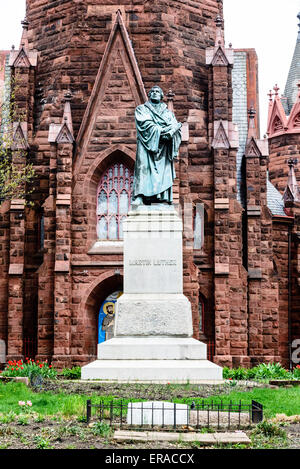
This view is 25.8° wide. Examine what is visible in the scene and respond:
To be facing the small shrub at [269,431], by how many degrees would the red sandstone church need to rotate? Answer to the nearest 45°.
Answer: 0° — it already faces it

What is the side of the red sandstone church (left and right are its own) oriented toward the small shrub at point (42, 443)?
front

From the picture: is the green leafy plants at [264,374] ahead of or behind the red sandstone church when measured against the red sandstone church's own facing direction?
ahead

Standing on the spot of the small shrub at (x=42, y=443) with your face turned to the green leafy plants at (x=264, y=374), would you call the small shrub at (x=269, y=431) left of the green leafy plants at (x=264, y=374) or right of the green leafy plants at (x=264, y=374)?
right

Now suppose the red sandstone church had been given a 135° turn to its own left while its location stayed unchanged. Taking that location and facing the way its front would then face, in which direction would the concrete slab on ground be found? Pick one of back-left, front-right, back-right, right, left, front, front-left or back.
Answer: back-right

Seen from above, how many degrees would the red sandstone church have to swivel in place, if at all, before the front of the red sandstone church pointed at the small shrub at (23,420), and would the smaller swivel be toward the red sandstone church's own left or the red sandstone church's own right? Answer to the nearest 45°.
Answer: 0° — it already faces it

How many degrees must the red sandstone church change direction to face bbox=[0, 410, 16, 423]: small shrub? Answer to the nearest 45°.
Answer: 0° — it already faces it

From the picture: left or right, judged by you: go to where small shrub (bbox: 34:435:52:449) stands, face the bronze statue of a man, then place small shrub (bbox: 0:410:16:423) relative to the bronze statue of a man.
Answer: left

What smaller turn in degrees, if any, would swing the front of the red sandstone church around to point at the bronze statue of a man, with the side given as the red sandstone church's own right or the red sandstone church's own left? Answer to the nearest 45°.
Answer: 0° — it already faces it

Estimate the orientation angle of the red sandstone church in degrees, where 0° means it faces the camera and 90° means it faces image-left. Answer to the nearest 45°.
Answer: approximately 0°
